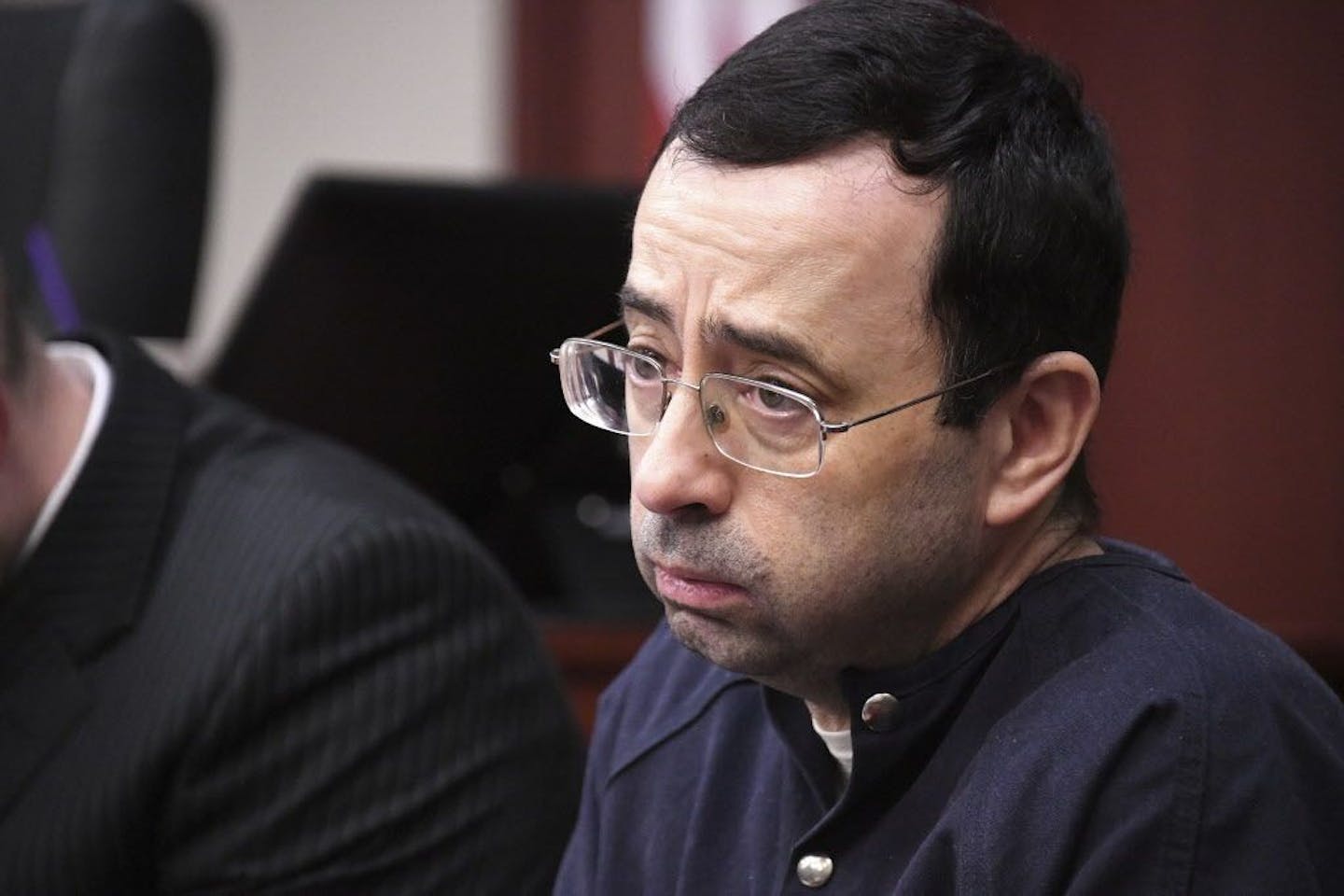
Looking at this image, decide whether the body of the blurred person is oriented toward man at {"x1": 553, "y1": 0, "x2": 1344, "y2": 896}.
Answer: no

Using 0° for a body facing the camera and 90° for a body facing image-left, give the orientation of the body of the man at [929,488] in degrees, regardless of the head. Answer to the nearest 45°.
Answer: approximately 45°

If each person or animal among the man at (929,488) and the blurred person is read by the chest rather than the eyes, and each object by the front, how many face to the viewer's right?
0

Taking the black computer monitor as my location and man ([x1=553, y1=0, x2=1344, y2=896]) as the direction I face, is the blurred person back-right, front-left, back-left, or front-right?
front-right

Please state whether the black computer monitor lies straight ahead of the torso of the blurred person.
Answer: no

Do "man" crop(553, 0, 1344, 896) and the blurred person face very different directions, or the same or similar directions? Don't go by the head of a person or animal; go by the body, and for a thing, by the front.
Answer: same or similar directions

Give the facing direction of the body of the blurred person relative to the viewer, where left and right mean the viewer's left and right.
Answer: facing the viewer and to the left of the viewer

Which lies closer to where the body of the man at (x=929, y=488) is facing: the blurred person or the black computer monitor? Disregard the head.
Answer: the blurred person

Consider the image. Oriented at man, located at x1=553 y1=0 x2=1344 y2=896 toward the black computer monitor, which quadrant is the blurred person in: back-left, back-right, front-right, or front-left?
front-left

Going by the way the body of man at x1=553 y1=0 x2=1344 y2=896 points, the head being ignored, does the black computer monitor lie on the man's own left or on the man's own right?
on the man's own right

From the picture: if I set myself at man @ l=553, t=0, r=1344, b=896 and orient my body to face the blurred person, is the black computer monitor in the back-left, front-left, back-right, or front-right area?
front-right

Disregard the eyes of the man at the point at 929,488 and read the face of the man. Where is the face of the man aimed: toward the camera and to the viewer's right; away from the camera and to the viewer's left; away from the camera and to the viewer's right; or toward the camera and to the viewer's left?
toward the camera and to the viewer's left
